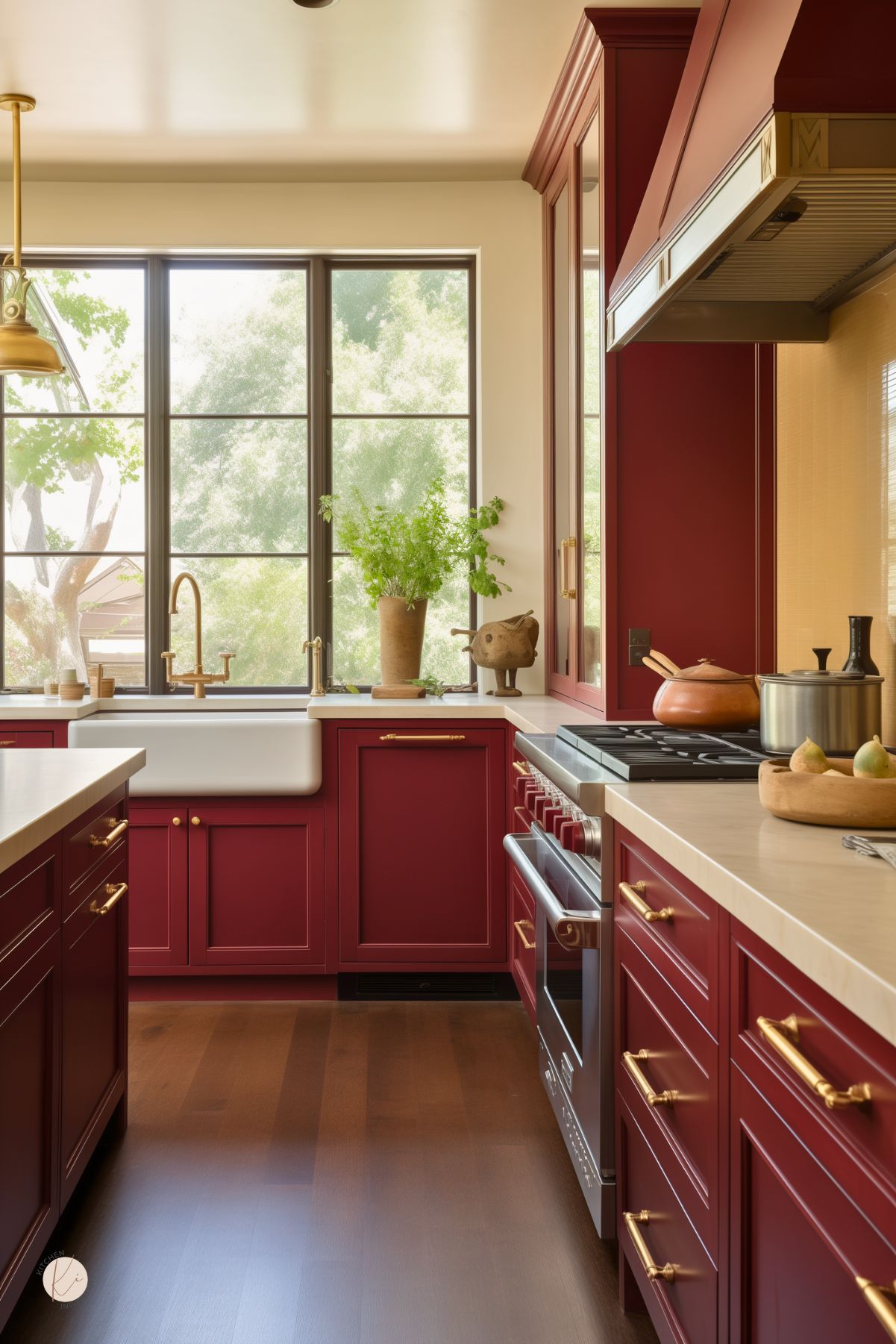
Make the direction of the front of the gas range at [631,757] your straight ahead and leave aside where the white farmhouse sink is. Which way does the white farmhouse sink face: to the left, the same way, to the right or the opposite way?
to the left

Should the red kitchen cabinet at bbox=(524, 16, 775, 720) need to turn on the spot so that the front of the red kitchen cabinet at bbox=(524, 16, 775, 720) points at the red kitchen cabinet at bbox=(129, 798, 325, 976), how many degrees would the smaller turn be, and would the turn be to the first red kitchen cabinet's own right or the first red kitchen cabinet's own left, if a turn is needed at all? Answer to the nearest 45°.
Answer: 0° — it already faces it

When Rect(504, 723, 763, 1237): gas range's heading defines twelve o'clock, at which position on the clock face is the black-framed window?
The black-framed window is roughly at 2 o'clock from the gas range.

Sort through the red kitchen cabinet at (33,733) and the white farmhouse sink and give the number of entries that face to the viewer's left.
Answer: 0

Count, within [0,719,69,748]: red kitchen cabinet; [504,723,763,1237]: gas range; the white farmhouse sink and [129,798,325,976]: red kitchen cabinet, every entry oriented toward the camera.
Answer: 3

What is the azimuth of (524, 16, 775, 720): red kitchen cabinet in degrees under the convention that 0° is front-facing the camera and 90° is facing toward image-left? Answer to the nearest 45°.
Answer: approximately 90°

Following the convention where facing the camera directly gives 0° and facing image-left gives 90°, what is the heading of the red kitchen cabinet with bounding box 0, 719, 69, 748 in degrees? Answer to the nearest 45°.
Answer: approximately 0°

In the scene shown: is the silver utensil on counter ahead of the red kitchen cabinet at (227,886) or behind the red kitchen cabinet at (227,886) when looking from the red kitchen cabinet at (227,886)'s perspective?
ahead

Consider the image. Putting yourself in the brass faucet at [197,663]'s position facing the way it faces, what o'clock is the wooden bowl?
The wooden bowl is roughly at 10 o'clock from the brass faucet.

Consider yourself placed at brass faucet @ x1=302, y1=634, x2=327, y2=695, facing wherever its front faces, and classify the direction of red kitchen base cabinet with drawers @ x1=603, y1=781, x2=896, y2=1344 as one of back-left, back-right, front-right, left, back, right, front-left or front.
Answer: left

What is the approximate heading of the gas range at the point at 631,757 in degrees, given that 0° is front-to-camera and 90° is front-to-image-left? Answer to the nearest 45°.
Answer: approximately 90°
